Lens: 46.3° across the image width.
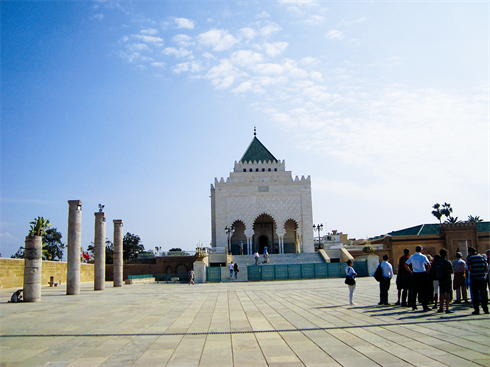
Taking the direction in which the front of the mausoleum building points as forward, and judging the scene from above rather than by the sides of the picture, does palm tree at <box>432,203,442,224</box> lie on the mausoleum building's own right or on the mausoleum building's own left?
on the mausoleum building's own left

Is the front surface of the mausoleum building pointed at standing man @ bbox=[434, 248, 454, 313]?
yes

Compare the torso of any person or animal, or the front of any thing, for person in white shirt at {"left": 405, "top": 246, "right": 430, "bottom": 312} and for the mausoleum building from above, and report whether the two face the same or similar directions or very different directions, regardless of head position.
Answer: very different directions

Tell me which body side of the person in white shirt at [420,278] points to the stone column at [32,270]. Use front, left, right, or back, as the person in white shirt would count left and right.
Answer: left

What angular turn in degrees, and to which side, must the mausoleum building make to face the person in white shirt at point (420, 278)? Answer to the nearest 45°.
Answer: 0° — it already faces them

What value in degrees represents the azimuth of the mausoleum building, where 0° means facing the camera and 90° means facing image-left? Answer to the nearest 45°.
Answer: approximately 0°

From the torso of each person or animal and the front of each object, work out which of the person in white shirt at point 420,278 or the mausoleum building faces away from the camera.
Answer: the person in white shirt

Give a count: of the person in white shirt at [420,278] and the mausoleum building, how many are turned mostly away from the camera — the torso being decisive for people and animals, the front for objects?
1

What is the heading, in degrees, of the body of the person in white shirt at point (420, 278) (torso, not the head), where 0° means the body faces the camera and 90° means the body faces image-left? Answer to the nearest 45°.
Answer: approximately 180°

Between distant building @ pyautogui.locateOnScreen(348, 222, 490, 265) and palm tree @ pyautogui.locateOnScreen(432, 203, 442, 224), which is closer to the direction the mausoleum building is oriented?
the distant building

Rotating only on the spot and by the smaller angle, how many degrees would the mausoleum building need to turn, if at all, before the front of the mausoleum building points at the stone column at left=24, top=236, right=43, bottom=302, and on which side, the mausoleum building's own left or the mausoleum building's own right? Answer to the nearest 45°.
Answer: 0° — it already faces it
